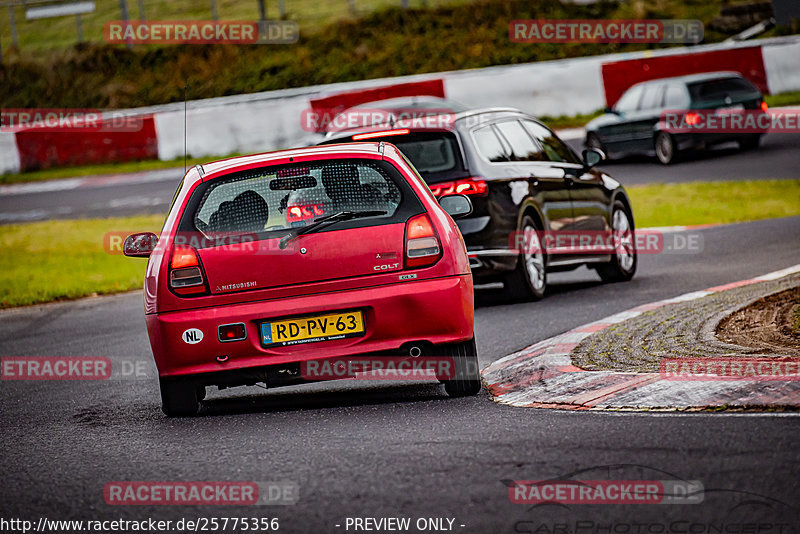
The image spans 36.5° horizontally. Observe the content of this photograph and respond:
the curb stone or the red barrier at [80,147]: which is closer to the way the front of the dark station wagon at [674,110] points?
the red barrier

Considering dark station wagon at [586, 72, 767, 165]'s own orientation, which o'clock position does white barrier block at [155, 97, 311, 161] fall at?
The white barrier block is roughly at 11 o'clock from the dark station wagon.

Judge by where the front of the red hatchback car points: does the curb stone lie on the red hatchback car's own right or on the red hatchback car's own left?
on the red hatchback car's own right

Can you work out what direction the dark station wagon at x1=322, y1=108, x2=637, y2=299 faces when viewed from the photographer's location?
facing away from the viewer and to the right of the viewer

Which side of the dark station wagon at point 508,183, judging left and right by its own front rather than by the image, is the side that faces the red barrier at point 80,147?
left

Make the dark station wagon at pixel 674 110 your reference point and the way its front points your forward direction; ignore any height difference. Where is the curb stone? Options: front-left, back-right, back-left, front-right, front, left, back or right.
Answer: back-left

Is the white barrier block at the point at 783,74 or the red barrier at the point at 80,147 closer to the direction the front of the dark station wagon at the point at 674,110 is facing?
the red barrier

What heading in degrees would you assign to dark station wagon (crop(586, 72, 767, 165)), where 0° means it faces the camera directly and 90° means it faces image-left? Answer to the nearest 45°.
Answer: approximately 135°

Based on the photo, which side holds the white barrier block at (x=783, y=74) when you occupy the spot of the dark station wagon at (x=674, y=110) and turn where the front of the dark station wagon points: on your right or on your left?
on your right

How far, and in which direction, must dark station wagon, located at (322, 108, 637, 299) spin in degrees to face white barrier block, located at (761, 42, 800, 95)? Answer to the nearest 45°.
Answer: approximately 45° to its left

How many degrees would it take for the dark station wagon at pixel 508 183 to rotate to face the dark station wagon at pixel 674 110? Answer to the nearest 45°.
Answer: approximately 45° to its left

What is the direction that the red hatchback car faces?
away from the camera

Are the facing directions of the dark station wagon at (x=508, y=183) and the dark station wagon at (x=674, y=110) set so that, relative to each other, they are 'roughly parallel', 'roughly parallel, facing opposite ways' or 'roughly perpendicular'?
roughly perpendicular
